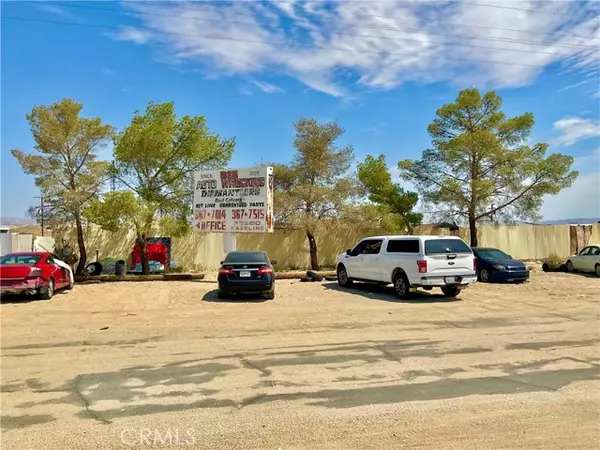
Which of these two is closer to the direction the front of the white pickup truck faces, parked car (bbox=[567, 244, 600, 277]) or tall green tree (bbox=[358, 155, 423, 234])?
the tall green tree

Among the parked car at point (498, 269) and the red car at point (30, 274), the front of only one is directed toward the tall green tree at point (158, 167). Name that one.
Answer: the red car

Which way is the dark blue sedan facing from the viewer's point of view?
away from the camera

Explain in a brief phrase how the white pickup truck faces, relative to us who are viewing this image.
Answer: facing away from the viewer and to the left of the viewer

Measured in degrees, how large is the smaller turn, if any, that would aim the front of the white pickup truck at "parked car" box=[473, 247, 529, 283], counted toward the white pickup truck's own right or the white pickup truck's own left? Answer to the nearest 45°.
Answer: approximately 90° to the white pickup truck's own right

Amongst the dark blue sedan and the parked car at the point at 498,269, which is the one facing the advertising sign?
the dark blue sedan

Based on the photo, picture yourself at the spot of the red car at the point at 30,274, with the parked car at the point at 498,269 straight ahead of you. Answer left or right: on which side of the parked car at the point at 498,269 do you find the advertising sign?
left

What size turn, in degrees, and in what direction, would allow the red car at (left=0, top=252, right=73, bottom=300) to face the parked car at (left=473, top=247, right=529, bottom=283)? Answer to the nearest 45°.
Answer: approximately 45° to its right
